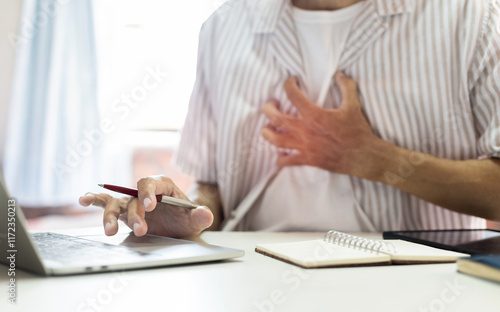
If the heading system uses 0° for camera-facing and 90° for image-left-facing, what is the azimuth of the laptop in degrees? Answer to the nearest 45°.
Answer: approximately 225°

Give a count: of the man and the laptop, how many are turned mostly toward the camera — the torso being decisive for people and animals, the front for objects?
1

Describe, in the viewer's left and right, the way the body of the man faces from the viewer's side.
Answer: facing the viewer

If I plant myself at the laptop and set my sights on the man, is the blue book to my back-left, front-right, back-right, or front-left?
front-right

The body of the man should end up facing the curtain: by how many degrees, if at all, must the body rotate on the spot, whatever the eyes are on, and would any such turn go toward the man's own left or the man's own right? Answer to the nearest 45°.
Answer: approximately 135° to the man's own right

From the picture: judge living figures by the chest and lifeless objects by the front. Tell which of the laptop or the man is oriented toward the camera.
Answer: the man

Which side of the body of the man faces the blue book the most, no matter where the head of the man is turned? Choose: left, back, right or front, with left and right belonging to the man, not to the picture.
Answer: front

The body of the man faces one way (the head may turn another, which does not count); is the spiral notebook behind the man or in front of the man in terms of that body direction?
in front
